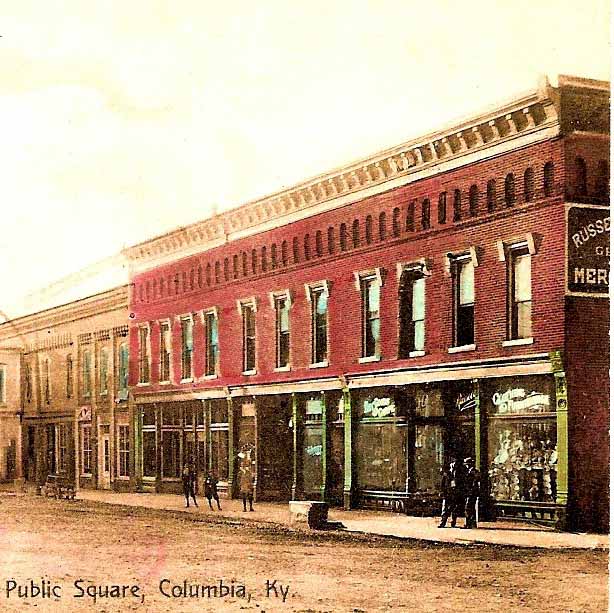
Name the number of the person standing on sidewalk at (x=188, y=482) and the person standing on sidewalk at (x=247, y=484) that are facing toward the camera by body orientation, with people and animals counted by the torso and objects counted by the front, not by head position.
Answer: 2

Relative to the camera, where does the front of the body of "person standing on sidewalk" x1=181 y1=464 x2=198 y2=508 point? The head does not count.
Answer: toward the camera

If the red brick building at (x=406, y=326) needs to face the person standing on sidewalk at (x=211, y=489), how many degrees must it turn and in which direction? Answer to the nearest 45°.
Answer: approximately 45° to its right

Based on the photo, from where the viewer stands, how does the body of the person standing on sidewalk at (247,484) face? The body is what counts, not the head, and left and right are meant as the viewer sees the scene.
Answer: facing the viewer

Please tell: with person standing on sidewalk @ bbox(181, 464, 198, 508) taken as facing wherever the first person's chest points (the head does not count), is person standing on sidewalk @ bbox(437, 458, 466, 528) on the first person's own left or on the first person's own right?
on the first person's own left

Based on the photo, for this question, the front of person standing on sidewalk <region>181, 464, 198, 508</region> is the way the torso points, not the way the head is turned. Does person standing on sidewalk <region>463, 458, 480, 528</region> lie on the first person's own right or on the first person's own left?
on the first person's own left

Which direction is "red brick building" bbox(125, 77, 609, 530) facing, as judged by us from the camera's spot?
facing the viewer and to the left of the viewer

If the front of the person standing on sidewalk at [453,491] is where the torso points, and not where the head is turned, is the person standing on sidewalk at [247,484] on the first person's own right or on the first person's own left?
on the first person's own right
